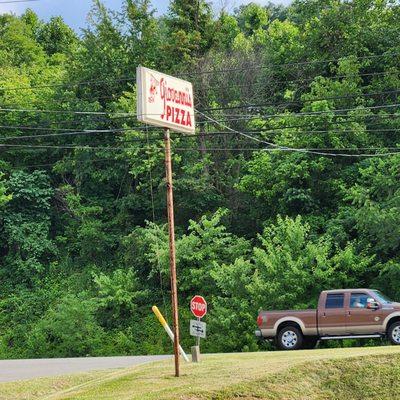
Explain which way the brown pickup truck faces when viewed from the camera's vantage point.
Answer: facing to the right of the viewer

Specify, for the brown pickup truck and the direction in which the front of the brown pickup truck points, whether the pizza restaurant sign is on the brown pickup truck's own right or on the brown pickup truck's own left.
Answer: on the brown pickup truck's own right

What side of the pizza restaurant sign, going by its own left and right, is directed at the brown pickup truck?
left

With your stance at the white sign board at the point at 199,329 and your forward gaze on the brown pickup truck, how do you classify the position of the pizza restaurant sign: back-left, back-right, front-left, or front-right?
back-right

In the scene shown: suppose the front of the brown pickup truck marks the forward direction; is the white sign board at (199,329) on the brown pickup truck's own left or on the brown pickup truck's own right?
on the brown pickup truck's own right

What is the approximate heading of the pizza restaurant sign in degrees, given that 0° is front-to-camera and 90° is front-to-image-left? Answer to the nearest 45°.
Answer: approximately 315°
